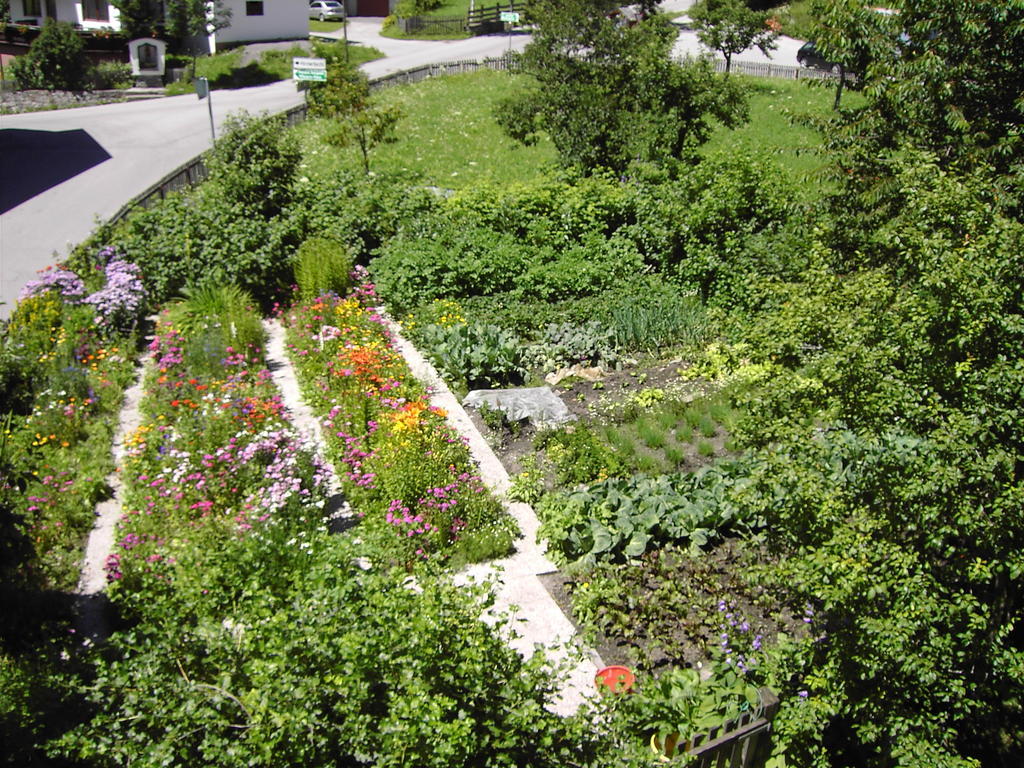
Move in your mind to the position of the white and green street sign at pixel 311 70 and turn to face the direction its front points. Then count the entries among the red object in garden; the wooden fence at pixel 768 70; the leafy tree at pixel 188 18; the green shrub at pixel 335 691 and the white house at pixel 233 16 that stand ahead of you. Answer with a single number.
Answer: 2

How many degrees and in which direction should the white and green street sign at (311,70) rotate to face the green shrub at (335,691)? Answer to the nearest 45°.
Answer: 0° — it already faces it

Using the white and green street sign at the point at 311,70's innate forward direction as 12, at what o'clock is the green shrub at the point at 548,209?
The green shrub is roughly at 11 o'clock from the white and green street sign.

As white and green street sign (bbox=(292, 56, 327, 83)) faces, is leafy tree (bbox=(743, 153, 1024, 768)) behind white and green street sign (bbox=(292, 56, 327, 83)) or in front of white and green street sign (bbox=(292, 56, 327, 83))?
in front

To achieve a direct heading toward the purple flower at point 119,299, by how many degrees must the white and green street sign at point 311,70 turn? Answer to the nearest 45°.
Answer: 0° — it already faces it

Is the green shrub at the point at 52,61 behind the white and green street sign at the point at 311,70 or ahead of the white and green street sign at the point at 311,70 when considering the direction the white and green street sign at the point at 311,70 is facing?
behind

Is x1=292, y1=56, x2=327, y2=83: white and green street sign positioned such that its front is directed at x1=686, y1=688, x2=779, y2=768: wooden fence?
yes

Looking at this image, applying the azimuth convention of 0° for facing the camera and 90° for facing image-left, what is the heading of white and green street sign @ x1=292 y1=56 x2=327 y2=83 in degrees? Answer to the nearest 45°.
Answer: approximately 0°

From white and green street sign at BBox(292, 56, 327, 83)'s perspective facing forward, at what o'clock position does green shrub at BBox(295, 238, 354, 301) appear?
The green shrub is roughly at 12 o'clock from the white and green street sign.

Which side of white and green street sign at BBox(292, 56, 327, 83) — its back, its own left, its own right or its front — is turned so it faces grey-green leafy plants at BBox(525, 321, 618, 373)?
front

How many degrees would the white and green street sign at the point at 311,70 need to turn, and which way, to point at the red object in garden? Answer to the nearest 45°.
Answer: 0° — it already faces it

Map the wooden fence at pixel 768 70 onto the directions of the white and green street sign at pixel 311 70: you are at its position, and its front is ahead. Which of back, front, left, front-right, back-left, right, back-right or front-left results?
back-left

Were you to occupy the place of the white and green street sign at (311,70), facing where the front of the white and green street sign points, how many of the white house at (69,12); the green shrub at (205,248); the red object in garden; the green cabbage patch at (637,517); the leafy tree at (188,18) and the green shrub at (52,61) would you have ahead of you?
3

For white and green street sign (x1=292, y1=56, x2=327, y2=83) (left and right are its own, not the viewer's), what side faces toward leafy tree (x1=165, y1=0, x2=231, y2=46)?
back
